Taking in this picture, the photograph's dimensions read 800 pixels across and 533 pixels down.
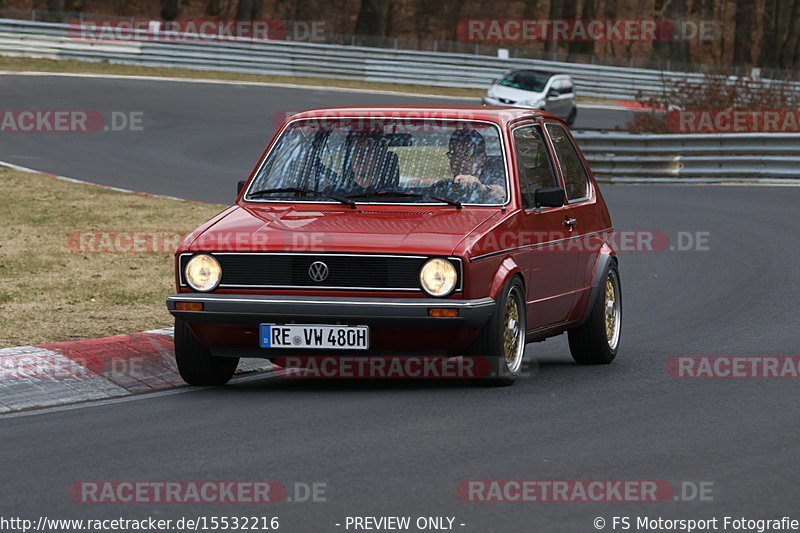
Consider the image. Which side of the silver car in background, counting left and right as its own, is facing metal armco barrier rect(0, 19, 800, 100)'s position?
right

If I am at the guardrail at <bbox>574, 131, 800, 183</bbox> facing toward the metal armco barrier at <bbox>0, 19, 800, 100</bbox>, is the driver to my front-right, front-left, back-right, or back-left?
back-left

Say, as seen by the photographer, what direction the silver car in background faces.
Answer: facing the viewer and to the left of the viewer

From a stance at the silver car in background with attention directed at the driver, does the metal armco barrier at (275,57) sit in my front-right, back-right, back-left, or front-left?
back-right

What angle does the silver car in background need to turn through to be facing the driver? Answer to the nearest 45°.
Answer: approximately 45° to its left

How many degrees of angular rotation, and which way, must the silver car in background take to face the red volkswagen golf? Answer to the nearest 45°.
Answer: approximately 45° to its left
